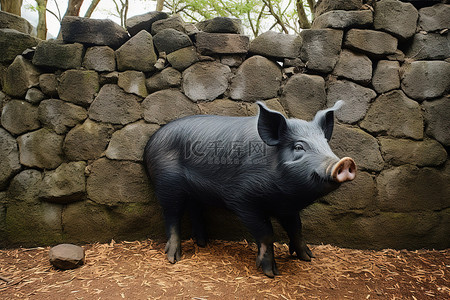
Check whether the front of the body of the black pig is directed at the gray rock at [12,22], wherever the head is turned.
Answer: no

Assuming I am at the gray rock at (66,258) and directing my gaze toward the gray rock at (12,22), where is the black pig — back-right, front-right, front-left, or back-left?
back-right

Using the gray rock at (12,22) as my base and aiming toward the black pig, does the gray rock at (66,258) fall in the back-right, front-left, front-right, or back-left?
front-right

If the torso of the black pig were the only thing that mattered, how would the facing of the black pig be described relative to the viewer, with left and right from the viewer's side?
facing the viewer and to the right of the viewer

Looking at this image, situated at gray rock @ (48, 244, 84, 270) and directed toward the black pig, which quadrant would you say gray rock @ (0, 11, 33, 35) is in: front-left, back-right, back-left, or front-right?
back-left

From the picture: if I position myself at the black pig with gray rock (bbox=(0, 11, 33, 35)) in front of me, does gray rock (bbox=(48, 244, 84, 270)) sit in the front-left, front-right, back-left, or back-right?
front-left

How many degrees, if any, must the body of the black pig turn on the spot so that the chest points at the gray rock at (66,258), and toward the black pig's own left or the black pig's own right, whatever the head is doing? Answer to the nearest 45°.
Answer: approximately 135° to the black pig's own right
